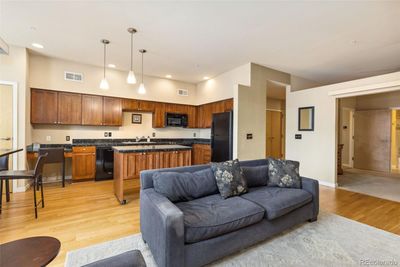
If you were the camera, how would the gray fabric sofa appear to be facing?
facing the viewer and to the right of the viewer

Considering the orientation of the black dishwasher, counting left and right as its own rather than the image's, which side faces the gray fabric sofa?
front

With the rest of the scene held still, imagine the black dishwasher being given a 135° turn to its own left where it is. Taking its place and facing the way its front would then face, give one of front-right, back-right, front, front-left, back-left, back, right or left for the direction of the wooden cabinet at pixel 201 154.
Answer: front-right

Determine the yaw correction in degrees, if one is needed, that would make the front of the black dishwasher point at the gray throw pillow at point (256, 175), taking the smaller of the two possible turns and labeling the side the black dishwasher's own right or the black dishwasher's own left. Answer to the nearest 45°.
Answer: approximately 45° to the black dishwasher's own left

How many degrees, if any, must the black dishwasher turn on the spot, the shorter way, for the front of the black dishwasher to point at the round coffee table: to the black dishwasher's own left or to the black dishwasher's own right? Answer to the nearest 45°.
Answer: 0° — it already faces it

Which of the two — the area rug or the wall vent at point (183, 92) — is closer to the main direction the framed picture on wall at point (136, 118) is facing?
the area rug

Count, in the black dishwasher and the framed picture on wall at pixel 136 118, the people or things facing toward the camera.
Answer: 2

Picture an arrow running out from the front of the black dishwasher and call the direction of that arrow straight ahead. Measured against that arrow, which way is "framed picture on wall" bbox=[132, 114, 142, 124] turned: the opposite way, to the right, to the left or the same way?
the same way

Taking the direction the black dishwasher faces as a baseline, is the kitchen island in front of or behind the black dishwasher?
in front

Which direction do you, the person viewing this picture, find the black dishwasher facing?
facing the viewer

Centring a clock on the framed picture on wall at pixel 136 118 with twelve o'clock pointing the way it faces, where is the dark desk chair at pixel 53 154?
The dark desk chair is roughly at 2 o'clock from the framed picture on wall.

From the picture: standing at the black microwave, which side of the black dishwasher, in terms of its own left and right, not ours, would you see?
left

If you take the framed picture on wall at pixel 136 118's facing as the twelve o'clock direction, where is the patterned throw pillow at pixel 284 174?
The patterned throw pillow is roughly at 11 o'clock from the framed picture on wall.

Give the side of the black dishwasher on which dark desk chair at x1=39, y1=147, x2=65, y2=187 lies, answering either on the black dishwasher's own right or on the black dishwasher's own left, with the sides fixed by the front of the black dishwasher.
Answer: on the black dishwasher's own right

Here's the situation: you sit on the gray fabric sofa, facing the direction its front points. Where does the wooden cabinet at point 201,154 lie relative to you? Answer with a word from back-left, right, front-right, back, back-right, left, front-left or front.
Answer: back-left
